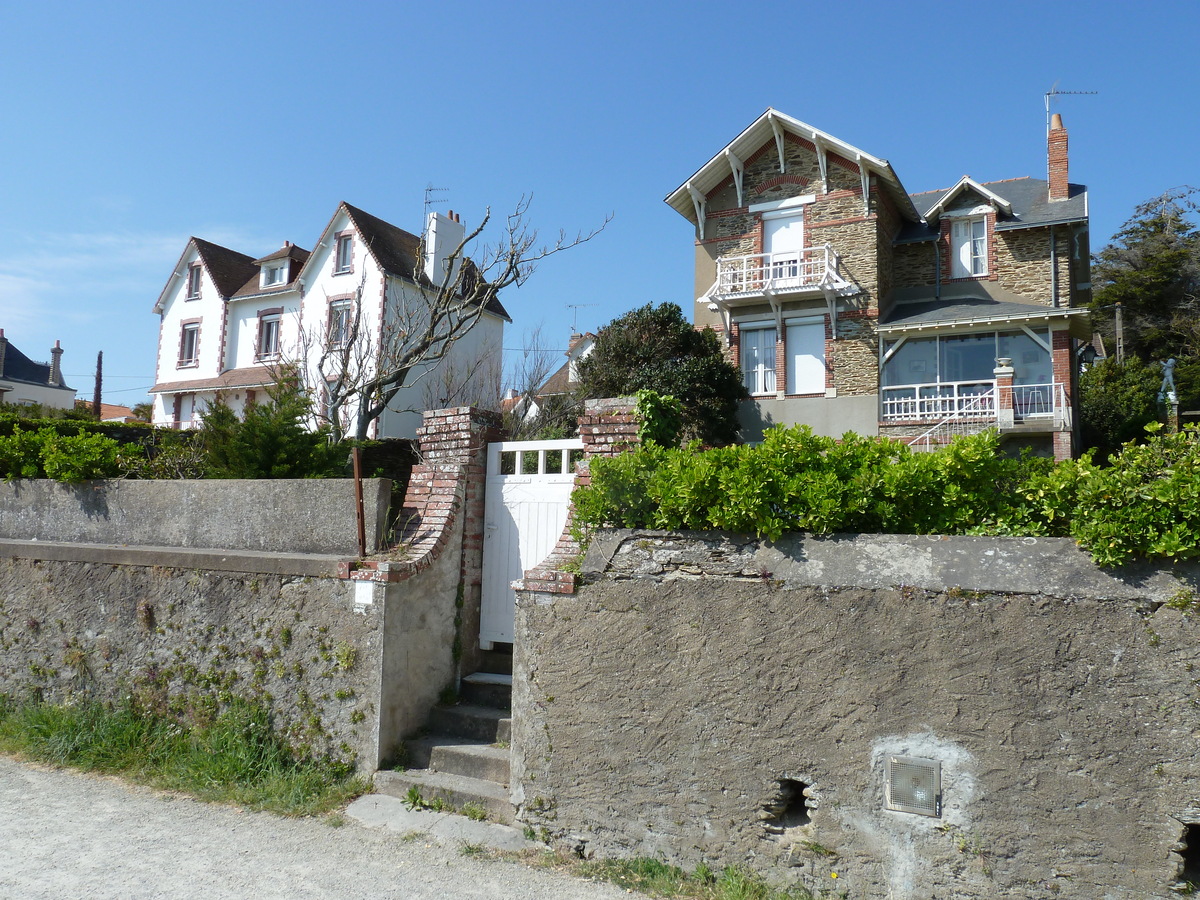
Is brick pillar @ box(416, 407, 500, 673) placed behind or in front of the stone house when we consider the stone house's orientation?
in front

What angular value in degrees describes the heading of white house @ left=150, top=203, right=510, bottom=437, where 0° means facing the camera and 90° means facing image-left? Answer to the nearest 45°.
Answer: approximately 45°

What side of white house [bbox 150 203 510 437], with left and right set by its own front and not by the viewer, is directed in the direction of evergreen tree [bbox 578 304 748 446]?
left

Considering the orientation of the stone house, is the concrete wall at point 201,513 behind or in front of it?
in front

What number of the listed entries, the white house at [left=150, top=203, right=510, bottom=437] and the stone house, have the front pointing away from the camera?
0

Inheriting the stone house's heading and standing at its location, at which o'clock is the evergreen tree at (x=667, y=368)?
The evergreen tree is roughly at 2 o'clock from the stone house.

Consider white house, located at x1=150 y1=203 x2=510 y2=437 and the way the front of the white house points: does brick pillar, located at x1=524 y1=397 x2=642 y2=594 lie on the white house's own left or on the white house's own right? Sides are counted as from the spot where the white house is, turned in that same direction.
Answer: on the white house's own left

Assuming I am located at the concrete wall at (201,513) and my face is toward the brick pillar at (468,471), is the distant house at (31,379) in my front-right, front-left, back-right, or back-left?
back-left

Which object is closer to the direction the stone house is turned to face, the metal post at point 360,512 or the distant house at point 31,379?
the metal post

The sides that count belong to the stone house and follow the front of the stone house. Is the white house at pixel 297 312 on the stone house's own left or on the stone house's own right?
on the stone house's own right

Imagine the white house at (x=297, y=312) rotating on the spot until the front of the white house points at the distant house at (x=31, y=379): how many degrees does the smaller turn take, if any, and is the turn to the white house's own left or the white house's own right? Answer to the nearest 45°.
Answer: approximately 90° to the white house's own right

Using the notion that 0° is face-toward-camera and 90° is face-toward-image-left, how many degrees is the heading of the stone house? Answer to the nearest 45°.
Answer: approximately 0°

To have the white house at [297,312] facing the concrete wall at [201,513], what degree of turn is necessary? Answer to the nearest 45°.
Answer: approximately 45° to its left
